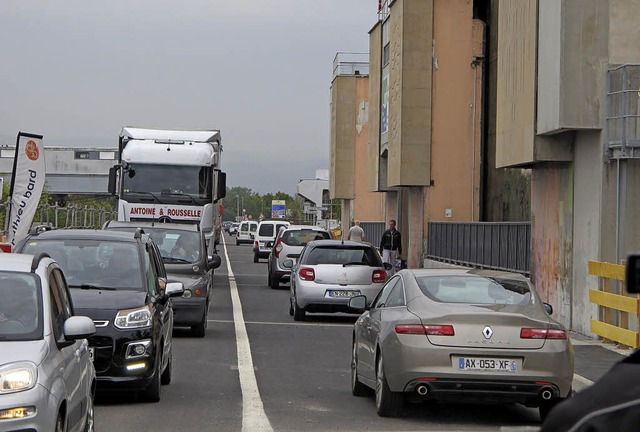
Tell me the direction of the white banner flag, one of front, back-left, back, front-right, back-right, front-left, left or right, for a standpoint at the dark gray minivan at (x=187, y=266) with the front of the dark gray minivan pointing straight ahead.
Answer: back-right

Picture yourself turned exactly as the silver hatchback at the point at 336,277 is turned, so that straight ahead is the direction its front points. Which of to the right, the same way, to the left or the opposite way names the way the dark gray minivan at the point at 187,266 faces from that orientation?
the opposite way

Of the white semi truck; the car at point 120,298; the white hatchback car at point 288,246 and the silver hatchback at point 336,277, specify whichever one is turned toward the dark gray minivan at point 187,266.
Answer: the white semi truck

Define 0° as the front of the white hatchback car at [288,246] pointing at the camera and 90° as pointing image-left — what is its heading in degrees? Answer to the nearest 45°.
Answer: approximately 180°

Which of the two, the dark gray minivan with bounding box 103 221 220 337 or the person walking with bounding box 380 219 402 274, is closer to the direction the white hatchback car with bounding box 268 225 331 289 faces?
the person walking

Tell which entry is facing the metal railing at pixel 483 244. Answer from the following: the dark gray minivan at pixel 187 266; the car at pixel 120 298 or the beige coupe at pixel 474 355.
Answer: the beige coupe

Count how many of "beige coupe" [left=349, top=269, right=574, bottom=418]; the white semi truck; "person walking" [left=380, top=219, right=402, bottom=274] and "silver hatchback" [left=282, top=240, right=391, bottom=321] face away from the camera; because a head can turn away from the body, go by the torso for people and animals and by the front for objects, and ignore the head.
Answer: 2

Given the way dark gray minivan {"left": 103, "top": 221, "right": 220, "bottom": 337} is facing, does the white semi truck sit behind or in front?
behind

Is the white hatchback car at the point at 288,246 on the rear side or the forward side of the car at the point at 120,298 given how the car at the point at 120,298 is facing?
on the rear side

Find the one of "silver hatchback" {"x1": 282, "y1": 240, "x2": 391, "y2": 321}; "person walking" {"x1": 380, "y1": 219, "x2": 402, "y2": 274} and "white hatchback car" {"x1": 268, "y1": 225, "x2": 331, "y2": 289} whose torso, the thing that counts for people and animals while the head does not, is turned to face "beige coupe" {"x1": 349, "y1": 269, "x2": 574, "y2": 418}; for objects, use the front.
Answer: the person walking
